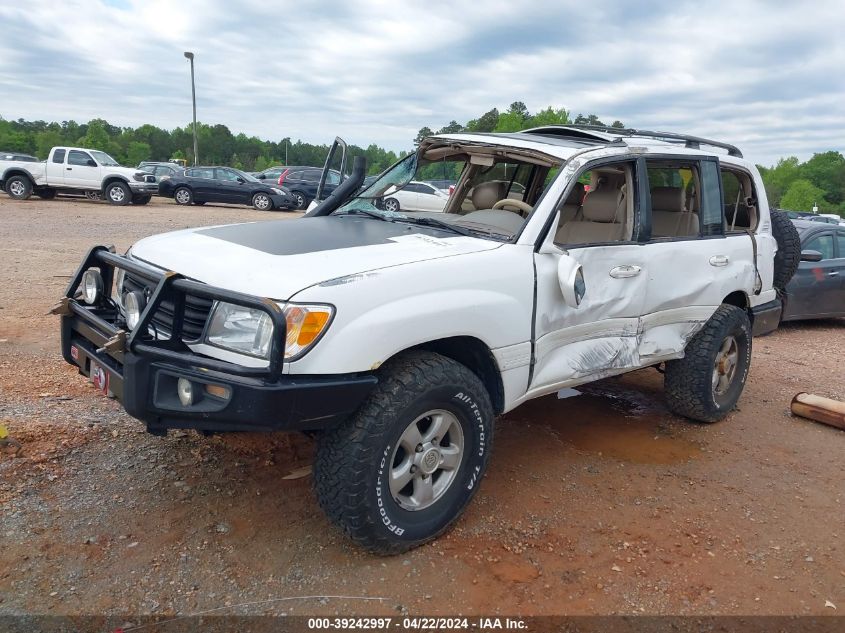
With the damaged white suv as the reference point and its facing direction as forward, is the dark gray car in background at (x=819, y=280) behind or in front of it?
behind

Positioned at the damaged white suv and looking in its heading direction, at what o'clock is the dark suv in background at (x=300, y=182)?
The dark suv in background is roughly at 4 o'clock from the damaged white suv.

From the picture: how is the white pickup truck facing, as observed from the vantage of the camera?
facing the viewer and to the right of the viewer

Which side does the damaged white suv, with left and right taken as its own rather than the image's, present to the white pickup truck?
right

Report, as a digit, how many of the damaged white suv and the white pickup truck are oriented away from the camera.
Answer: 0

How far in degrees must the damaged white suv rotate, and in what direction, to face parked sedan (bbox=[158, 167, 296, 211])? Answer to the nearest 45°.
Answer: approximately 135° to its right

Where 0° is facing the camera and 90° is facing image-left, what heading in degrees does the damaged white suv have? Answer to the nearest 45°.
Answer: approximately 45°
